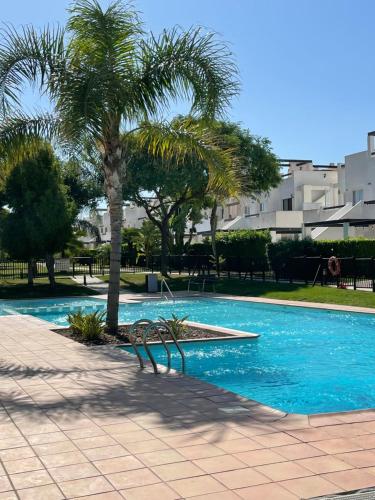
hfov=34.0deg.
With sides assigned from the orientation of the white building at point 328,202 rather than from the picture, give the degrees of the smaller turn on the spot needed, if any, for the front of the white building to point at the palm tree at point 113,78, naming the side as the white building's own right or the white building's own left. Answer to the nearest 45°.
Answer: approximately 45° to the white building's own left

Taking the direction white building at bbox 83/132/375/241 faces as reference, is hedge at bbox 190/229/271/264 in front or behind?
in front

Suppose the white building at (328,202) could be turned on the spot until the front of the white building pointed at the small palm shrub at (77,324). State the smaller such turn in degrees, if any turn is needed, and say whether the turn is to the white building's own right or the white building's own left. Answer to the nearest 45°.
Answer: approximately 45° to the white building's own left

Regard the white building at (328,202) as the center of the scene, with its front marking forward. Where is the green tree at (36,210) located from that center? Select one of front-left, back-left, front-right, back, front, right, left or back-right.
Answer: front

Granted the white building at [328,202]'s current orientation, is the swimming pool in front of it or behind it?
in front

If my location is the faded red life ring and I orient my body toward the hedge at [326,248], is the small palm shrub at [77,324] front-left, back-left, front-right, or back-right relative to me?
back-left

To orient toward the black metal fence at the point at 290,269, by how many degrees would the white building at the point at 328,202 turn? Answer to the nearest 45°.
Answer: approximately 45° to its left

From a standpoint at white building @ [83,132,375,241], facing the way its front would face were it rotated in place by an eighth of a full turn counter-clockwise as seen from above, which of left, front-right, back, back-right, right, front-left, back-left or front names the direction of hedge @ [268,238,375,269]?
front

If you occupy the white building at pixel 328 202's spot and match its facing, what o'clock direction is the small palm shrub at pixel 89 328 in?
The small palm shrub is roughly at 11 o'clock from the white building.

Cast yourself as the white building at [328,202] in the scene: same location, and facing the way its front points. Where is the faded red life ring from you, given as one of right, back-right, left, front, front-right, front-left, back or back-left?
front-left

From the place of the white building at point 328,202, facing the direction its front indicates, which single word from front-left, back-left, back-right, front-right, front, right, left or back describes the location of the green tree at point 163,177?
front

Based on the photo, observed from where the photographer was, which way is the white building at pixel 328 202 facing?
facing the viewer and to the left of the viewer
